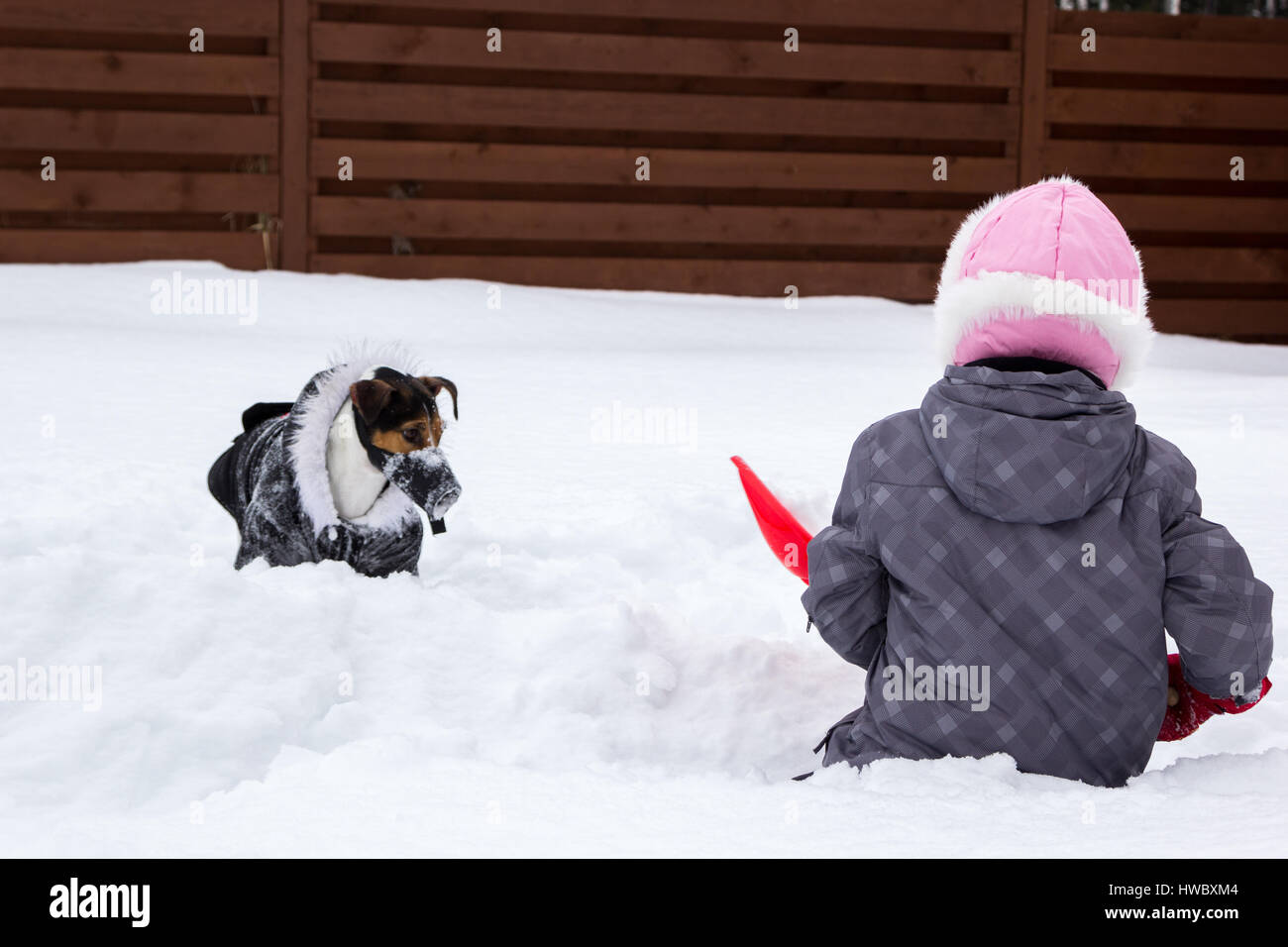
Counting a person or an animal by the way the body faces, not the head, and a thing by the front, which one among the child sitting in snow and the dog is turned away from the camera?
the child sitting in snow

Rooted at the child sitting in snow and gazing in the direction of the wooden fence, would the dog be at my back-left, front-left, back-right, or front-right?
front-left

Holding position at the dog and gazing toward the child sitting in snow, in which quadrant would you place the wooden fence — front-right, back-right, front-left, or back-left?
back-left

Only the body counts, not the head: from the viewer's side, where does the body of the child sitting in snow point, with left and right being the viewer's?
facing away from the viewer

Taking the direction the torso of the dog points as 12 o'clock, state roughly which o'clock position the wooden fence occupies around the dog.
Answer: The wooden fence is roughly at 8 o'clock from the dog.

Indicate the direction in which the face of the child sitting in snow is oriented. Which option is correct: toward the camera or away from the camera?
away from the camera

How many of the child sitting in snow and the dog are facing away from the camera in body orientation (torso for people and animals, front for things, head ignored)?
1

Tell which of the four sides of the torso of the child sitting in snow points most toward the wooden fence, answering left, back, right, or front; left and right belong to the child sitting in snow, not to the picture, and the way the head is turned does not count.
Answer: front

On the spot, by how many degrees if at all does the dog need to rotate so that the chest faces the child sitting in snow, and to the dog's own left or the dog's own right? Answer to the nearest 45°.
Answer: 0° — it already faces them

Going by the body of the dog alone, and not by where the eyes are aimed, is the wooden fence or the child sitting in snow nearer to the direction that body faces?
the child sitting in snow

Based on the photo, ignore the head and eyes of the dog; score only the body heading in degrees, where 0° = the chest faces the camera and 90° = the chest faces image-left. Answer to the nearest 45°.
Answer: approximately 315°
